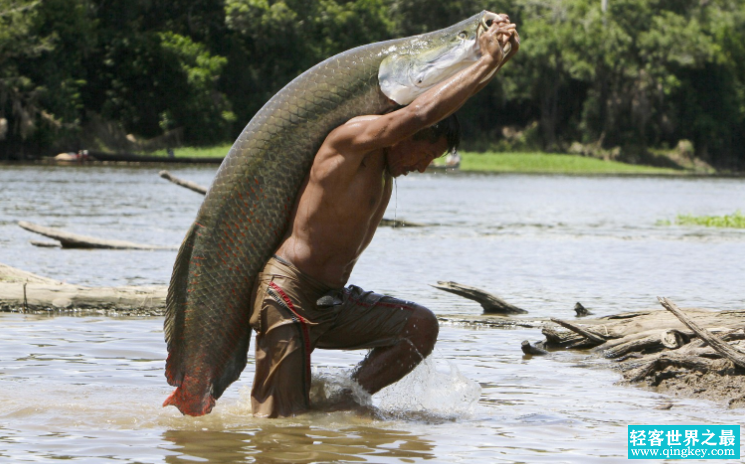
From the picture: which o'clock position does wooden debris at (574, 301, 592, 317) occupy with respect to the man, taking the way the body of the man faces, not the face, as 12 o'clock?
The wooden debris is roughly at 10 o'clock from the man.

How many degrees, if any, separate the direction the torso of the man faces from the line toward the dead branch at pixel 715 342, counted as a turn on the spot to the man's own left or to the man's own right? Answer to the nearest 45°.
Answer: approximately 45° to the man's own left

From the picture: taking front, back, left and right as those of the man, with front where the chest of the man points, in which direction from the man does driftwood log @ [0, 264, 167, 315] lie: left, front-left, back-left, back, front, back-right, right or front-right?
back-left

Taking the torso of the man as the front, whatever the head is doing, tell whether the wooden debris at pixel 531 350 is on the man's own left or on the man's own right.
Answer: on the man's own left

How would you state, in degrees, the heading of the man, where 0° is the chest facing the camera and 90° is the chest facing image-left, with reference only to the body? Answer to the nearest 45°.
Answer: approximately 270°

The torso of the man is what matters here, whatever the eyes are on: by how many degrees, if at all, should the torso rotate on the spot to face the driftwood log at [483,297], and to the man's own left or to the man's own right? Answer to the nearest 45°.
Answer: approximately 90° to the man's own left

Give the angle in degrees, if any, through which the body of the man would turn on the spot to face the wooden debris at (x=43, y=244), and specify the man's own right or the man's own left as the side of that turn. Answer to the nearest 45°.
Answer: approximately 135° to the man's own left

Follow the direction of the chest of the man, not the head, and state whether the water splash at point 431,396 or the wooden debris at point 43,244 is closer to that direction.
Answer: the water splash

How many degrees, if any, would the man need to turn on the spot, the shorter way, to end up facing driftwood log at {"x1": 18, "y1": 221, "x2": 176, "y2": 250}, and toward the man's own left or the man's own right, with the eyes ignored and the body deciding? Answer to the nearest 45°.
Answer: approximately 135° to the man's own left

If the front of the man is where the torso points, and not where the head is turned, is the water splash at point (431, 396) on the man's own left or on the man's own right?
on the man's own left
